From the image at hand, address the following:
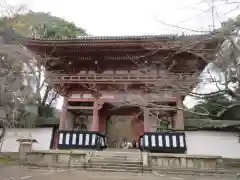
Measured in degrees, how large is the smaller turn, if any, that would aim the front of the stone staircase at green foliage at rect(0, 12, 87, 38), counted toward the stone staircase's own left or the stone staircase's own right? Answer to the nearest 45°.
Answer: approximately 135° to the stone staircase's own right

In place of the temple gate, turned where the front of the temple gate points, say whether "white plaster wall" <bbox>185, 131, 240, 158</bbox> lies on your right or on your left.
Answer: on your left

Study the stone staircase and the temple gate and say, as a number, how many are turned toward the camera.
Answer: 2

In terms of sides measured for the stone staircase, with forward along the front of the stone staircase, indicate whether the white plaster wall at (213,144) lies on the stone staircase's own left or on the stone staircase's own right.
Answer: on the stone staircase's own left

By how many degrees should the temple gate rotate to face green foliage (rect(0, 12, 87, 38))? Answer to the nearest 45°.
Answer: approximately 135° to its right

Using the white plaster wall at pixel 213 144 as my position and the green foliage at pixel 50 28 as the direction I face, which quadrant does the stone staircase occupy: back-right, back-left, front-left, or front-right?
front-left

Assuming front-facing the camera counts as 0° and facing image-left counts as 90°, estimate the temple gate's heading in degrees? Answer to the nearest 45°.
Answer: approximately 0°

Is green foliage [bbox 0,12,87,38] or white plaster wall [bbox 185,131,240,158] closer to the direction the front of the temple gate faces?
the white plaster wall

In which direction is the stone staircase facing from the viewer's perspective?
toward the camera

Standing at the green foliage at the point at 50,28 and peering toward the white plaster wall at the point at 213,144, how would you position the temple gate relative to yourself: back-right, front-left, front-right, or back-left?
front-right

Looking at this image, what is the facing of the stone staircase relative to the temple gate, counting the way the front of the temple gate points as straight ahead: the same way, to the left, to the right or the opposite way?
the same way
